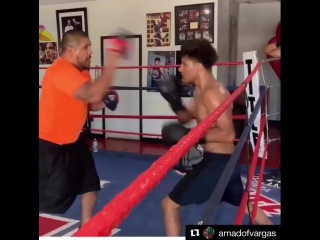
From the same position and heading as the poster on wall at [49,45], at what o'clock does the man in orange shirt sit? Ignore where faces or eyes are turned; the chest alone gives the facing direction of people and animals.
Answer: The man in orange shirt is roughly at 12 o'clock from the poster on wall.

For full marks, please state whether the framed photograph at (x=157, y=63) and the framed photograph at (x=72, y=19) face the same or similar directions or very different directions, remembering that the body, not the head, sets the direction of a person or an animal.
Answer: same or similar directions

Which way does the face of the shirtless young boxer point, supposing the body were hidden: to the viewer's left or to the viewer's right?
to the viewer's left

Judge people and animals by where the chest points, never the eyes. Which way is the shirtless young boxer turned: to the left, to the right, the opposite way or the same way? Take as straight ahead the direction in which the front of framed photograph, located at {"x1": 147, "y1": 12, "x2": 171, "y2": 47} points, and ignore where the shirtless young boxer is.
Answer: to the right

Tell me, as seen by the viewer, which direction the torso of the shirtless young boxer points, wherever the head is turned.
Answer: to the viewer's left

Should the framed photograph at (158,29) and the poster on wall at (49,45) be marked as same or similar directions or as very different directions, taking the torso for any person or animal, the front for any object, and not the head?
same or similar directions

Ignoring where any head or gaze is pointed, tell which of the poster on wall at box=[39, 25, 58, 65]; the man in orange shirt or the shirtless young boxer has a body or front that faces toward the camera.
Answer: the poster on wall

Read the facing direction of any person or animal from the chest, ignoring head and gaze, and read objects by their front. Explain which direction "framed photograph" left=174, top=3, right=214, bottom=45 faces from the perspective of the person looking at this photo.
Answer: facing the viewer

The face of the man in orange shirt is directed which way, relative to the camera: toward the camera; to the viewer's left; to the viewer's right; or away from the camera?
to the viewer's right

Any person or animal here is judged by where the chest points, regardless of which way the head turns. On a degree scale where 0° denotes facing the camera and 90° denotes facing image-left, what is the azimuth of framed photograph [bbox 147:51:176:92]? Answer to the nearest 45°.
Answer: approximately 0°

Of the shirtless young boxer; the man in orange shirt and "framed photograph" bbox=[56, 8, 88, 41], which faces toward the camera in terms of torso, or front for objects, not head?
the framed photograph
